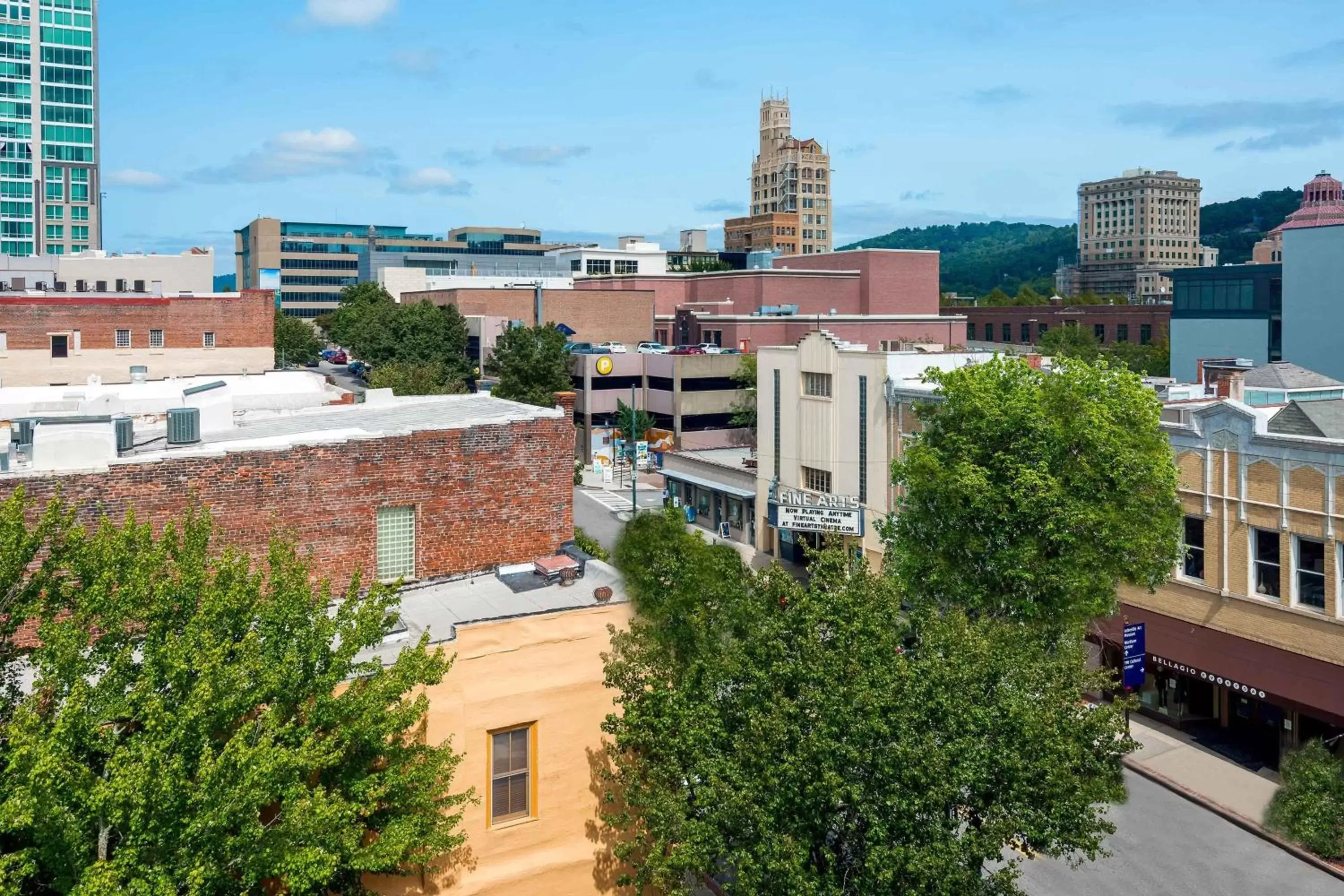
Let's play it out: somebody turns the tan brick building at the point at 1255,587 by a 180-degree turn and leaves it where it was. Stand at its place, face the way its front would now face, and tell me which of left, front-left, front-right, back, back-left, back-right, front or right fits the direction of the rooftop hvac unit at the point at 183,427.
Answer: back

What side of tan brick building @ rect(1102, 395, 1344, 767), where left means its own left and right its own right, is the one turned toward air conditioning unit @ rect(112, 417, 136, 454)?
front

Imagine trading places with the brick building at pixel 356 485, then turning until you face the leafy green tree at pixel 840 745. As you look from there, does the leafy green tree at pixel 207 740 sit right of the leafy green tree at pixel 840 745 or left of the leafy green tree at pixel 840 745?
right

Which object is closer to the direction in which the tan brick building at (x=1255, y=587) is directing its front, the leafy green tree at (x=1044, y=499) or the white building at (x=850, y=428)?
the leafy green tree

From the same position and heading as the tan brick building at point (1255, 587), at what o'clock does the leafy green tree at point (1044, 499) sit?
The leafy green tree is roughly at 12 o'clock from the tan brick building.

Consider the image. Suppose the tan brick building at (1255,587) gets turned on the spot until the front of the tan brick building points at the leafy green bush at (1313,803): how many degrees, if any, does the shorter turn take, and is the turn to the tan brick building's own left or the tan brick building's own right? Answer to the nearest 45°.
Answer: approximately 45° to the tan brick building's own left

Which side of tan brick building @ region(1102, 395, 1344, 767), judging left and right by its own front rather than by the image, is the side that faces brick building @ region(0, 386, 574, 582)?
front

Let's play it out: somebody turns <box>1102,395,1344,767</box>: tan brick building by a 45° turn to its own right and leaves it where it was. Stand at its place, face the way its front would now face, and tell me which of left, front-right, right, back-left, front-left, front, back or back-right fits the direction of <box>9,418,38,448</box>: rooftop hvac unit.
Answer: front-left

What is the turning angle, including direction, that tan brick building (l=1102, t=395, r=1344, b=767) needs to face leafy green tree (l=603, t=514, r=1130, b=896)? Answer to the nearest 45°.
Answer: approximately 45° to its left

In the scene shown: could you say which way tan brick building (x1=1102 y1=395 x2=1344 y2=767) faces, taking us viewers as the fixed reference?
facing the viewer and to the left of the viewer
